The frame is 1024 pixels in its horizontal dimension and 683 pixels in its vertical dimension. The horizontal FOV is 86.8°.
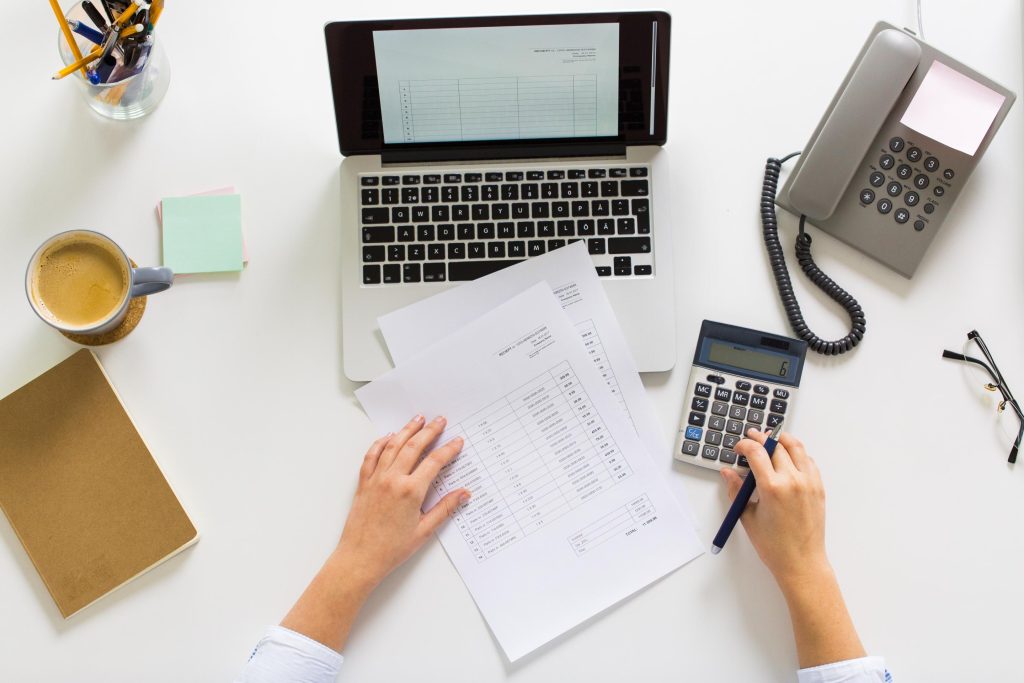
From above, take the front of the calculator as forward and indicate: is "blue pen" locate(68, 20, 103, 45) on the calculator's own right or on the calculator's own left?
on the calculator's own right

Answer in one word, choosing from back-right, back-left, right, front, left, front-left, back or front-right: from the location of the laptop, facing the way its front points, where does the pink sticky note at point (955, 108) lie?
left

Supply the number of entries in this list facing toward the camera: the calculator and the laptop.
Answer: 2

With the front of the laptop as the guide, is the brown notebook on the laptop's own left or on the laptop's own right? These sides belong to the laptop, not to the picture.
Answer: on the laptop's own right

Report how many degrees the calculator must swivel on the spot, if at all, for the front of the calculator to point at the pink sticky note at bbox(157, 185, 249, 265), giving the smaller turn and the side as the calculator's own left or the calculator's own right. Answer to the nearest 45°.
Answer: approximately 90° to the calculator's own right

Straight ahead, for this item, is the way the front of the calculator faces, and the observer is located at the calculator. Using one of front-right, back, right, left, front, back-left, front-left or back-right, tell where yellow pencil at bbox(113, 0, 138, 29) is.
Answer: right

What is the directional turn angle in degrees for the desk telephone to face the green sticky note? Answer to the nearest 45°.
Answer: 0° — it already faces it

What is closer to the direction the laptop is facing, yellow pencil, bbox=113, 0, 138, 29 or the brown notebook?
the brown notebook

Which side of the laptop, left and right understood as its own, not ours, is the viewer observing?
front

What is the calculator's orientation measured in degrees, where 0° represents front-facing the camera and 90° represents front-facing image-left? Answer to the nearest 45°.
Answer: approximately 0°

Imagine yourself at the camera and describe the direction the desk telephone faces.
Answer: facing the viewer and to the left of the viewer
